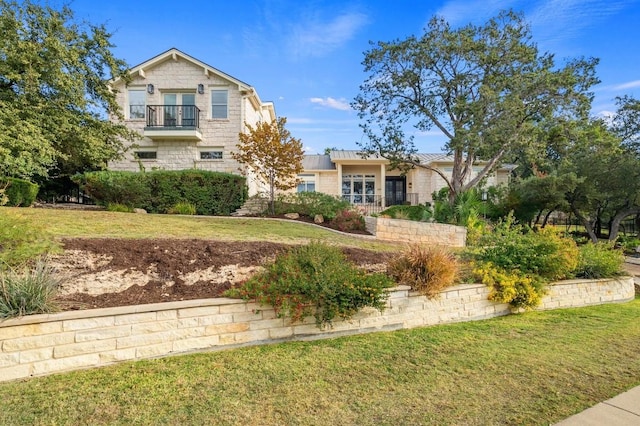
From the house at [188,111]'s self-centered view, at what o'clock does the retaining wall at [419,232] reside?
The retaining wall is roughly at 11 o'clock from the house.

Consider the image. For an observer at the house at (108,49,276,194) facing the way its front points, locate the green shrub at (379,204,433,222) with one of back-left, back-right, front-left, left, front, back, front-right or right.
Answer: front-left

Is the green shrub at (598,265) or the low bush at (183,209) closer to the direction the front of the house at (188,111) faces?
the low bush

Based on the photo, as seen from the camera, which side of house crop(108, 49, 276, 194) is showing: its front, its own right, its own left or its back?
front

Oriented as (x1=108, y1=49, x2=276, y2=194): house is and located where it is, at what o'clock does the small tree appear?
The small tree is roughly at 11 o'clock from the house.

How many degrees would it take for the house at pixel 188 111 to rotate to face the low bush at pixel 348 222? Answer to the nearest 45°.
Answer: approximately 45° to its left

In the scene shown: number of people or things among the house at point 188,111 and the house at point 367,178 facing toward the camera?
2

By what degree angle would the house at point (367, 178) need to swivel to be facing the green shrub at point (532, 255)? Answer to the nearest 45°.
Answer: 0° — it already faces it

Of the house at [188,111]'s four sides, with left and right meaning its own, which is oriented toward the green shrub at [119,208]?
front

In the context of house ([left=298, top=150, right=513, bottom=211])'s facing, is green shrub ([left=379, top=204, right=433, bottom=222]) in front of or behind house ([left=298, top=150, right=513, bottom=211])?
in front

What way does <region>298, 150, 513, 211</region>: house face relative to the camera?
toward the camera

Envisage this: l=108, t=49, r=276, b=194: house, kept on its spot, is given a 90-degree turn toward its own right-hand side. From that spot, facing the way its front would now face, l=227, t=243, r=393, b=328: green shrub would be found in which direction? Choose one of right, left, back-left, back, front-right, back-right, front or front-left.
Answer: left

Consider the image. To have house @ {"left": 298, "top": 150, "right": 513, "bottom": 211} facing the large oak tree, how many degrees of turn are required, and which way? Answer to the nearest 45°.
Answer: approximately 45° to its left

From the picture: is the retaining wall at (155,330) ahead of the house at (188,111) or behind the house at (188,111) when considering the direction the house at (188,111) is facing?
ahead

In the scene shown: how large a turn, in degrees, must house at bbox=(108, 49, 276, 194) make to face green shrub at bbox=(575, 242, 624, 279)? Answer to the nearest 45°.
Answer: approximately 45° to its left

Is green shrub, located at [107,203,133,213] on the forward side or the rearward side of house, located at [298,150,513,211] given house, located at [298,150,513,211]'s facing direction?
on the forward side

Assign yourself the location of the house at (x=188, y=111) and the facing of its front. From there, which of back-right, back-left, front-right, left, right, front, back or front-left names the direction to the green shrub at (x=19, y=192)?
front-right
